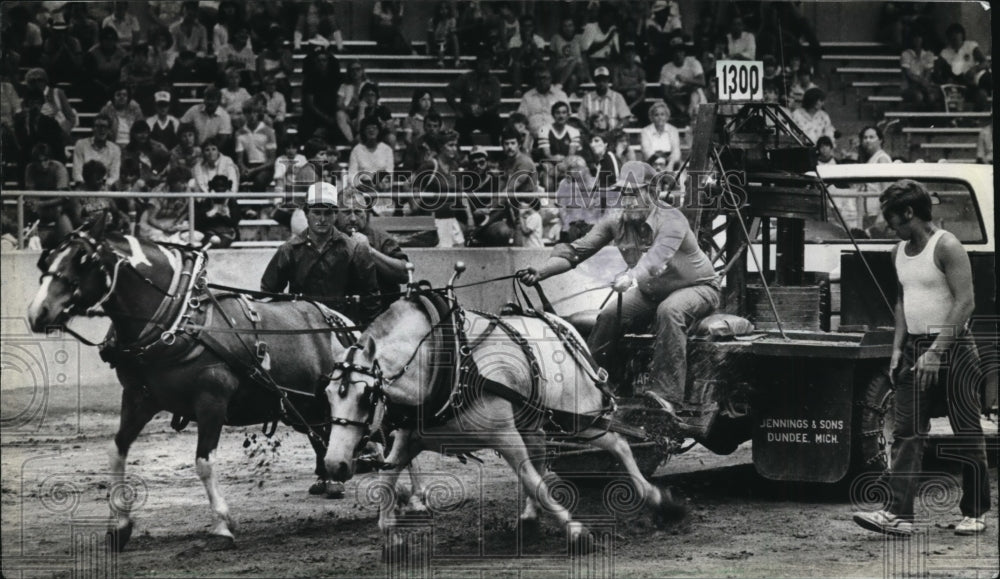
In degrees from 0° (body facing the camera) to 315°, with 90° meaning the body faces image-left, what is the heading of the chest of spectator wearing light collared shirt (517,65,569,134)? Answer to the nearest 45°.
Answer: approximately 0°

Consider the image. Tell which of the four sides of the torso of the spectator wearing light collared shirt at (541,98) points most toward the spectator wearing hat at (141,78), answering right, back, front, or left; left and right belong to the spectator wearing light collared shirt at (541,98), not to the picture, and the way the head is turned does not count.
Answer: right

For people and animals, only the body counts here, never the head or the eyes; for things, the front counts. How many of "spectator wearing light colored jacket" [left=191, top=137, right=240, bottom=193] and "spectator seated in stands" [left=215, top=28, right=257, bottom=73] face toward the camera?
2

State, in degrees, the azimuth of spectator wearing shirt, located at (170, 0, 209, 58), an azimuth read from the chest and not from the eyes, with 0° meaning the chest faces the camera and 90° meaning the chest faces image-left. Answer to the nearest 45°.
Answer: approximately 0°

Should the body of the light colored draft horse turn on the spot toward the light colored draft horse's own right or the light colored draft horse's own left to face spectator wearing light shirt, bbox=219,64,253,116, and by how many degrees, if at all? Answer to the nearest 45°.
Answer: approximately 90° to the light colored draft horse's own right

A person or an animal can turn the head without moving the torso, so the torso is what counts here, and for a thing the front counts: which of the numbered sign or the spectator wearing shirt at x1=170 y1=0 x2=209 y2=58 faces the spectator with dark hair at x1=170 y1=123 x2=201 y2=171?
the spectator wearing shirt at x1=170 y1=0 x2=209 y2=58

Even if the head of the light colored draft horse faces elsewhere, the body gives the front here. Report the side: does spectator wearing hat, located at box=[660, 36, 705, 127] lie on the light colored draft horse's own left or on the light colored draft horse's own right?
on the light colored draft horse's own right

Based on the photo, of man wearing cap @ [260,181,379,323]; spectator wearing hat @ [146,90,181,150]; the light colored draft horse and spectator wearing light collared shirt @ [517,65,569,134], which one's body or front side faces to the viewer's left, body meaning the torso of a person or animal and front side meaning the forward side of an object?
the light colored draft horse

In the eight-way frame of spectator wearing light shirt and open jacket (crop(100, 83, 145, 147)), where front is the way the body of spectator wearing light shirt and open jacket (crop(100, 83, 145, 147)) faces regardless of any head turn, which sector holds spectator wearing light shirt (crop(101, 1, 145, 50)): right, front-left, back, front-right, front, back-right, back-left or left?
back
